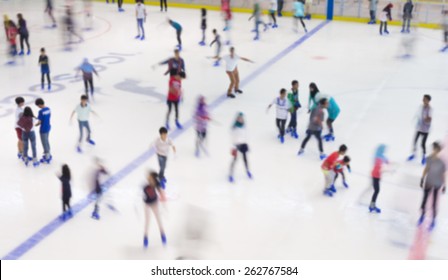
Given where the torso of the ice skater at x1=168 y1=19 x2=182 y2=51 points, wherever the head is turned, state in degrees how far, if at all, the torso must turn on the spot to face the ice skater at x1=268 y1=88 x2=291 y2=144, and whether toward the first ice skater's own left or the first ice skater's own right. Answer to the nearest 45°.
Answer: approximately 90° to the first ice skater's own left

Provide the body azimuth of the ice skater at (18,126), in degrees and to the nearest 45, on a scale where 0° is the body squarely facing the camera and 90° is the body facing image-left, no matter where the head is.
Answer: approximately 270°

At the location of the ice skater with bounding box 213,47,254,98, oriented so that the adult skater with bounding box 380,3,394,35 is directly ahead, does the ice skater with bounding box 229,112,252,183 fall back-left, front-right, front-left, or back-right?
back-right

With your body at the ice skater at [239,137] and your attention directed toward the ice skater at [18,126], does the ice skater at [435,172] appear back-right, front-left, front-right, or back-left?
back-left

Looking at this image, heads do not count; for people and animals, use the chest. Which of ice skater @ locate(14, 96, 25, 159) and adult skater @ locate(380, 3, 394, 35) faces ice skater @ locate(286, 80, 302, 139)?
ice skater @ locate(14, 96, 25, 159)

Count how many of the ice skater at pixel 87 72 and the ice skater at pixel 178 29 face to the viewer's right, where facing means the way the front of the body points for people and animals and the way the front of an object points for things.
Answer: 0

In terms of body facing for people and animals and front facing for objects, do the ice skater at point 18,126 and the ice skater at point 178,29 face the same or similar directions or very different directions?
very different directions

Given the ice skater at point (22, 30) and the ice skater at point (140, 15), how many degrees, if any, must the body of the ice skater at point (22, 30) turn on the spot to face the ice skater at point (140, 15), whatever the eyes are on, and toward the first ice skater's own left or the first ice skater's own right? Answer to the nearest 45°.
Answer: approximately 180°

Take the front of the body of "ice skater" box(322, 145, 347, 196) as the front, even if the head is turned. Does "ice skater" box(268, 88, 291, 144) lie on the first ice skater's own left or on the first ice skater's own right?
on the first ice skater's own left
